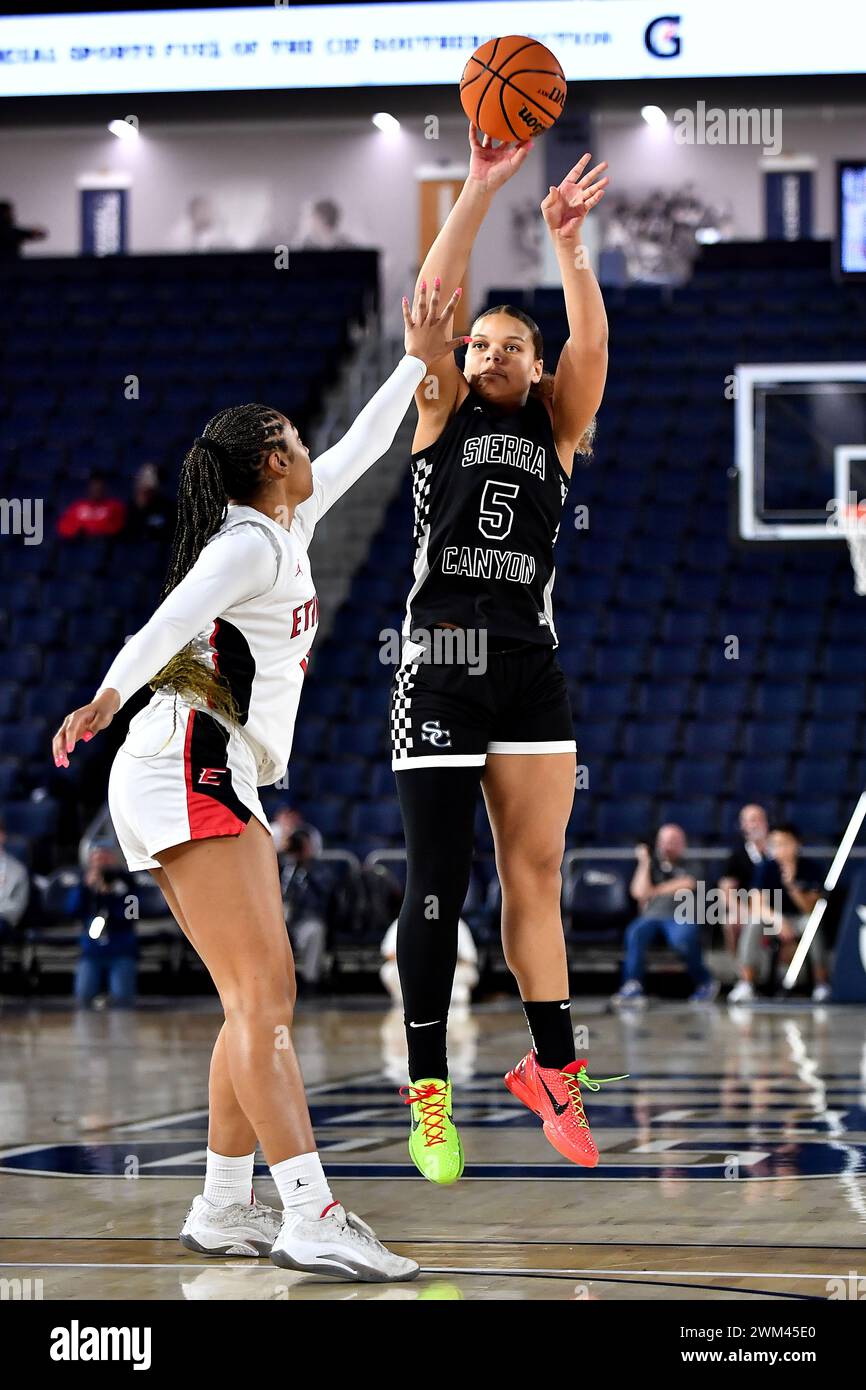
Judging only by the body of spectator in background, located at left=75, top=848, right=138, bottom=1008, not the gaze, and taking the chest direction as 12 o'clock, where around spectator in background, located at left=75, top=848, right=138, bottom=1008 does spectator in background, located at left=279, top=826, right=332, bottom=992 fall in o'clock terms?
spectator in background, located at left=279, top=826, right=332, bottom=992 is roughly at 9 o'clock from spectator in background, located at left=75, top=848, right=138, bottom=1008.

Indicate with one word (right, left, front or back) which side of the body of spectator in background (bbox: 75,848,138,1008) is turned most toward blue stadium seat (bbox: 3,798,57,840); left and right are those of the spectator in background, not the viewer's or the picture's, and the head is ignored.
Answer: back

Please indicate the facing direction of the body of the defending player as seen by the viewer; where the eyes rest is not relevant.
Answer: to the viewer's right

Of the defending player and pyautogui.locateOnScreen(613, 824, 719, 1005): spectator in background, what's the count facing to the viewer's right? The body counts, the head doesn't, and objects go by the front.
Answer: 1

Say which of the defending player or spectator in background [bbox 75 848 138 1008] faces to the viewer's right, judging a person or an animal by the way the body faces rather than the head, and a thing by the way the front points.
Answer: the defending player

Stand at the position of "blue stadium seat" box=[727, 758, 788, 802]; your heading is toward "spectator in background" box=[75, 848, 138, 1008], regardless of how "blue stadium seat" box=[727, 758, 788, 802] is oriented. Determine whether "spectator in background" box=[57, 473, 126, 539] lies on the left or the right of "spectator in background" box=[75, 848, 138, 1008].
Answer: right

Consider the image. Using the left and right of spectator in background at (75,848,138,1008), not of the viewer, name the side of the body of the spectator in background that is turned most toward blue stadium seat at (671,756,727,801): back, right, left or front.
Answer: left

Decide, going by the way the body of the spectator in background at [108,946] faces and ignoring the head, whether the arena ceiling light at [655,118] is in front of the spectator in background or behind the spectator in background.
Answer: behind

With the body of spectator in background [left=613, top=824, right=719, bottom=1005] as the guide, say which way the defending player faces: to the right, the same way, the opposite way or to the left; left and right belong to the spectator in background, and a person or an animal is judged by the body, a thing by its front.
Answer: to the left

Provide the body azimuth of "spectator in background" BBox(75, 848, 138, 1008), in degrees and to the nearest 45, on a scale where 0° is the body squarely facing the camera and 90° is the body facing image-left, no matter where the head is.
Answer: approximately 0°

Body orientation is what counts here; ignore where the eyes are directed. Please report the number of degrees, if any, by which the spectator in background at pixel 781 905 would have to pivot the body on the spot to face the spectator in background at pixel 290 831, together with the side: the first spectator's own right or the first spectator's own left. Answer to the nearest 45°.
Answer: approximately 90° to the first spectator's own right
